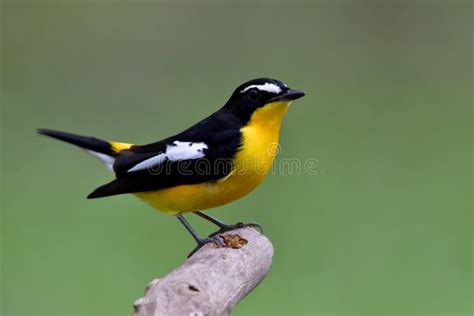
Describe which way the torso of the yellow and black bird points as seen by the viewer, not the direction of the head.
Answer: to the viewer's right
